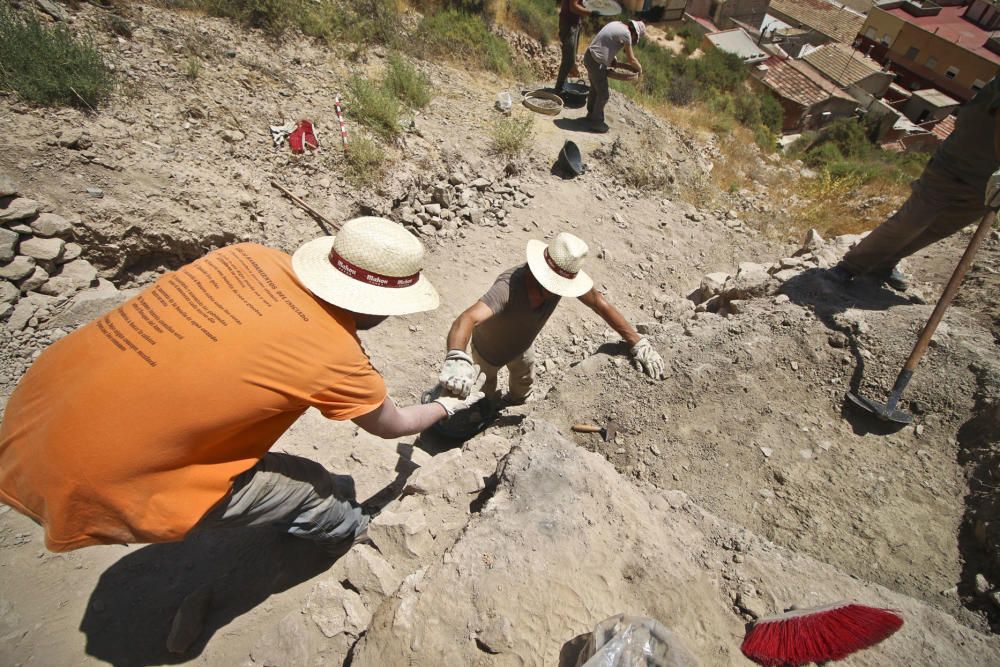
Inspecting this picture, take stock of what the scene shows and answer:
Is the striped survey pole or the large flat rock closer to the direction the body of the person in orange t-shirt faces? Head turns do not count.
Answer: the striped survey pole

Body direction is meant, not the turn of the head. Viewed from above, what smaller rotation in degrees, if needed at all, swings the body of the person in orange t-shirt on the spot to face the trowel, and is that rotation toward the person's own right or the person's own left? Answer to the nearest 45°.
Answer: approximately 45° to the person's own right

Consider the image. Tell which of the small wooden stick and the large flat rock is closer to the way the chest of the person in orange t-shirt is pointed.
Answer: the small wooden stick

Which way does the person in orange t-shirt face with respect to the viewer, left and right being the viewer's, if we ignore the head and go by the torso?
facing away from the viewer and to the right of the viewer

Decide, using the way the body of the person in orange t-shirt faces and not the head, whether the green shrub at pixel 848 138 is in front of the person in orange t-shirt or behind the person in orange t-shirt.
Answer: in front

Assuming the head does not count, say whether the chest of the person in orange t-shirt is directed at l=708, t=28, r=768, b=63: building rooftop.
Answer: yes

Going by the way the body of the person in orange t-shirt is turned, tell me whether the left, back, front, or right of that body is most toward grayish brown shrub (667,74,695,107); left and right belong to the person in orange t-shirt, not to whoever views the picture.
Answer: front

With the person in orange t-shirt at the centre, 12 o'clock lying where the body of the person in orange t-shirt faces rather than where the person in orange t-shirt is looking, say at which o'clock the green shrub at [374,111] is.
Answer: The green shrub is roughly at 11 o'clock from the person in orange t-shirt.

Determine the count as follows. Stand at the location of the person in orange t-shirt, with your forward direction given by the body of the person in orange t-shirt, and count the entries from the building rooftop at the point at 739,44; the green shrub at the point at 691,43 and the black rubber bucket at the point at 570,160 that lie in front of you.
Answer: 3

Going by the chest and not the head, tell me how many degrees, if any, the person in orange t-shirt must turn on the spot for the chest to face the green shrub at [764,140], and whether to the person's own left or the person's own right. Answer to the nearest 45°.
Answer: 0° — they already face it

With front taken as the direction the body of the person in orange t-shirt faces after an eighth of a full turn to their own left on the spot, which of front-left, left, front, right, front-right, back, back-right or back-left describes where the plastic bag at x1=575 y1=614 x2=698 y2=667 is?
back-right

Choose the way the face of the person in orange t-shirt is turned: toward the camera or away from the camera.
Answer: away from the camera

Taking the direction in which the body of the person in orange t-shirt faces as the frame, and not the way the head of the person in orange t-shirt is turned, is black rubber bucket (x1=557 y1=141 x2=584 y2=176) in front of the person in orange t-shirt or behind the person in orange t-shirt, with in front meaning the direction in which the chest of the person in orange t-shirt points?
in front

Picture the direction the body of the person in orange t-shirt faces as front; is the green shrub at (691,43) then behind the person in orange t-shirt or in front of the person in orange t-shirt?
in front
